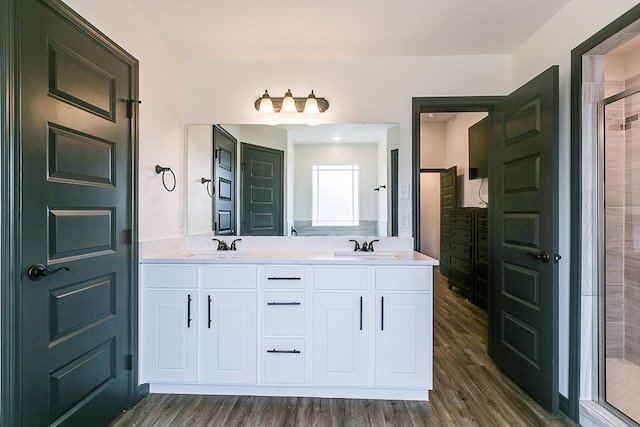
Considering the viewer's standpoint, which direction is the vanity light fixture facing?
facing the viewer

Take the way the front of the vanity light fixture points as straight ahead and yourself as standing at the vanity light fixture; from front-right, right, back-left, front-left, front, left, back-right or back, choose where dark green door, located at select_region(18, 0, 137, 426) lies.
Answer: front-right

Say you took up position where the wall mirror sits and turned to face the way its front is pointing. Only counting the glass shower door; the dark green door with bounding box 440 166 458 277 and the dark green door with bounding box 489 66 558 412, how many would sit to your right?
0

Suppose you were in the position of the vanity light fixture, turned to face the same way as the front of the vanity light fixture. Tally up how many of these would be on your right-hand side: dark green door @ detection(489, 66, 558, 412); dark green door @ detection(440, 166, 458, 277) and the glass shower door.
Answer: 0

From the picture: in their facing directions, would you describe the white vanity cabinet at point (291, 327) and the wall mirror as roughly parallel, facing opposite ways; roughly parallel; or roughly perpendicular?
roughly parallel

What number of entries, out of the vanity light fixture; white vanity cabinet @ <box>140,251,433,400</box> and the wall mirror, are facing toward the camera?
3

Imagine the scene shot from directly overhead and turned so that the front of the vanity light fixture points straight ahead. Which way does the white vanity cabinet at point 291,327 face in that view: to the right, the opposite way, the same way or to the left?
the same way

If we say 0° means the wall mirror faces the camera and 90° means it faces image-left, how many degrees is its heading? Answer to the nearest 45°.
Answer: approximately 0°

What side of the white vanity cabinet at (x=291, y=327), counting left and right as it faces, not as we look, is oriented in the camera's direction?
front

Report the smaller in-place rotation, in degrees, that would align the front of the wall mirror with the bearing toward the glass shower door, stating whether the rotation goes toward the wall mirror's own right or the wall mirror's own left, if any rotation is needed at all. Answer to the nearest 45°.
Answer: approximately 45° to the wall mirror's own left

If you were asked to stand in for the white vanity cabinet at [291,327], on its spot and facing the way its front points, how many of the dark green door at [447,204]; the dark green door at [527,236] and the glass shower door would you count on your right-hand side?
0

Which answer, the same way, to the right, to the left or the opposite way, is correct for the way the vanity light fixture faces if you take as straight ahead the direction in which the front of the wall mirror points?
the same way
